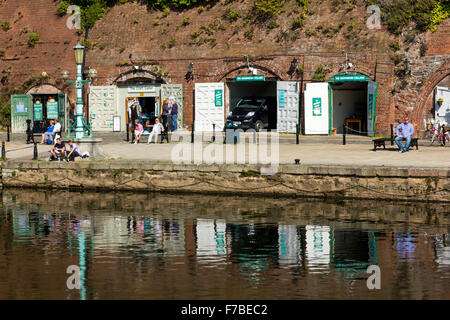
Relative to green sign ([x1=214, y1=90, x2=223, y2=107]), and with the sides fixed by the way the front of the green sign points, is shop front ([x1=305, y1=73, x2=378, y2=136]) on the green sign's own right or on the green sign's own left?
on the green sign's own left

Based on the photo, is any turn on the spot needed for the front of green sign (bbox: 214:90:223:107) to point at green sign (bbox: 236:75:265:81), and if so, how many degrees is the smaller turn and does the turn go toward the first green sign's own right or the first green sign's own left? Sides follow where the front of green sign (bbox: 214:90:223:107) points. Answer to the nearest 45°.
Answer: approximately 45° to the first green sign's own left

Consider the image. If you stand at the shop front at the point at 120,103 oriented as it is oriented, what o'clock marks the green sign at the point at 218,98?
The green sign is roughly at 10 o'clock from the shop front.

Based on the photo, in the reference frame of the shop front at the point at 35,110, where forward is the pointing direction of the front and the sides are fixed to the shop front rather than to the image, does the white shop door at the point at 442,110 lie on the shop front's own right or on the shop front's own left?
on the shop front's own left

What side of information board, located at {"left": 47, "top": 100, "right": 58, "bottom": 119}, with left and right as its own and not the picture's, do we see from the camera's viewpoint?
front

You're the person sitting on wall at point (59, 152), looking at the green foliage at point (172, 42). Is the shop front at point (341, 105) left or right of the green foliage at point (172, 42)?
right

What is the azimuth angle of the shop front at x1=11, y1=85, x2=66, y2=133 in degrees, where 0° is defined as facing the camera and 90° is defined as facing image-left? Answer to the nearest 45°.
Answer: approximately 0°

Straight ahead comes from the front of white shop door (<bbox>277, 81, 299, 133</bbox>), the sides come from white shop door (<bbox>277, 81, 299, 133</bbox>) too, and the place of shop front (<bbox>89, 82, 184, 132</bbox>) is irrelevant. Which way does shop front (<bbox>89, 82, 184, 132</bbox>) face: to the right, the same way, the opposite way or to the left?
the same way

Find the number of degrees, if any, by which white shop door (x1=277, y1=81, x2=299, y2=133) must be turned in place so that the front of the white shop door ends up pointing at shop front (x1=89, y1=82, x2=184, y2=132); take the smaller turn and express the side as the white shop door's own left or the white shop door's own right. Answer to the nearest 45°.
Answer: approximately 90° to the white shop door's own right

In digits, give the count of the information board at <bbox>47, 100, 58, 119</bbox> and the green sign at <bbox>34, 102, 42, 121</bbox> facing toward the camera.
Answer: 2

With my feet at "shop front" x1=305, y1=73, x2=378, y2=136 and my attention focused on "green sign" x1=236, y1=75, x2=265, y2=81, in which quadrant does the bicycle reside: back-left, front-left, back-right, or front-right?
back-left

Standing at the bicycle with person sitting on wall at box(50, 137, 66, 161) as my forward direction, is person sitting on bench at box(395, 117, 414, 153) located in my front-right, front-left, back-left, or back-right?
front-left

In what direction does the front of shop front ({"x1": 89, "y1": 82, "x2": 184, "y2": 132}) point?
toward the camera

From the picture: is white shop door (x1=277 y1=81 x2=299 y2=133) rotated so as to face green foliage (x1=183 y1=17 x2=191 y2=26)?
no

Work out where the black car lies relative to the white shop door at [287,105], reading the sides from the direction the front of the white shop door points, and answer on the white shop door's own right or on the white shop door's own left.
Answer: on the white shop door's own right

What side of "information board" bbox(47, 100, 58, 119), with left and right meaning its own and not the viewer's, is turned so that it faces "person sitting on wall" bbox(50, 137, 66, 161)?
front

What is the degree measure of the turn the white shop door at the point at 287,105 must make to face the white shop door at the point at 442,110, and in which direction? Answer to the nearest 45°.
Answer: approximately 90° to its left

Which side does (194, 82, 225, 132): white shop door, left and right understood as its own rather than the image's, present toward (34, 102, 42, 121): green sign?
right

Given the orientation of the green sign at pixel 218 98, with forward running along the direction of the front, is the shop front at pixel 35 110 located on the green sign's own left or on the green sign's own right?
on the green sign's own right

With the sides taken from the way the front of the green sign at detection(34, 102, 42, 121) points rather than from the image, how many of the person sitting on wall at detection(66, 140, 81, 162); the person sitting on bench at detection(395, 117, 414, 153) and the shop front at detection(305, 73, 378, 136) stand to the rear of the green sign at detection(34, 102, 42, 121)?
0
